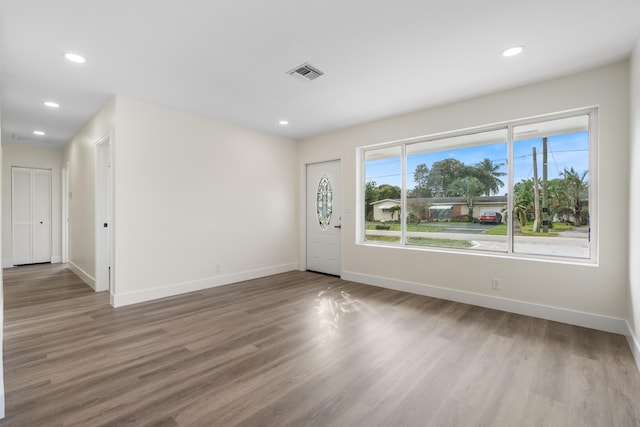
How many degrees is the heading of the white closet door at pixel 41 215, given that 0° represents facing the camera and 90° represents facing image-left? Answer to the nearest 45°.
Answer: approximately 0°

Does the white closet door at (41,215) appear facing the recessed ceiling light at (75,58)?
yes

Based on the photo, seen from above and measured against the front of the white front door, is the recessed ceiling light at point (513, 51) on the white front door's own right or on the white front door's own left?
on the white front door's own left
